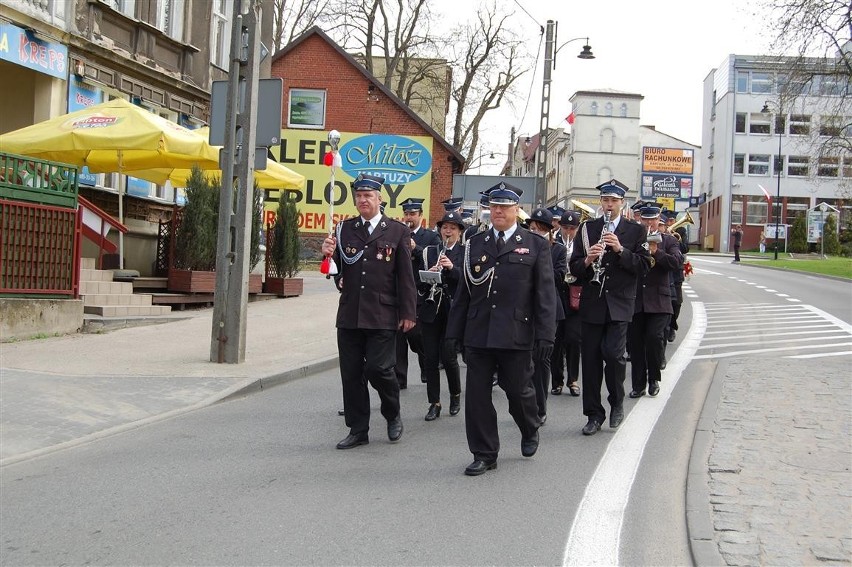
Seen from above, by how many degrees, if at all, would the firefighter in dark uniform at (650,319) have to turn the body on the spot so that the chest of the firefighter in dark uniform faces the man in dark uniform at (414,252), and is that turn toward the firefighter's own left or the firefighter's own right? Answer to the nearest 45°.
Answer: approximately 45° to the firefighter's own right

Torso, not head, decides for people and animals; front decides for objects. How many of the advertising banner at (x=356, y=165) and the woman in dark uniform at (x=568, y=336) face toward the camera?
2

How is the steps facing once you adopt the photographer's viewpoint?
facing to the right of the viewer

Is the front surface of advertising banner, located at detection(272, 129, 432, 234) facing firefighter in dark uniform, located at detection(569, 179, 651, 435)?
yes

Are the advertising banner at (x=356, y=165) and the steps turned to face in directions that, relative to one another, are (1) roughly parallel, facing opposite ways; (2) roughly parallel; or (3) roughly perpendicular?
roughly perpendicular

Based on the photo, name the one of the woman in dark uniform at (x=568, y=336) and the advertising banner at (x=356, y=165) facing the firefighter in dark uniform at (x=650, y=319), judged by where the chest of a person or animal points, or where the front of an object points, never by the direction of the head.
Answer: the advertising banner

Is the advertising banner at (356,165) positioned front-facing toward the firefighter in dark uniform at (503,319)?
yes
